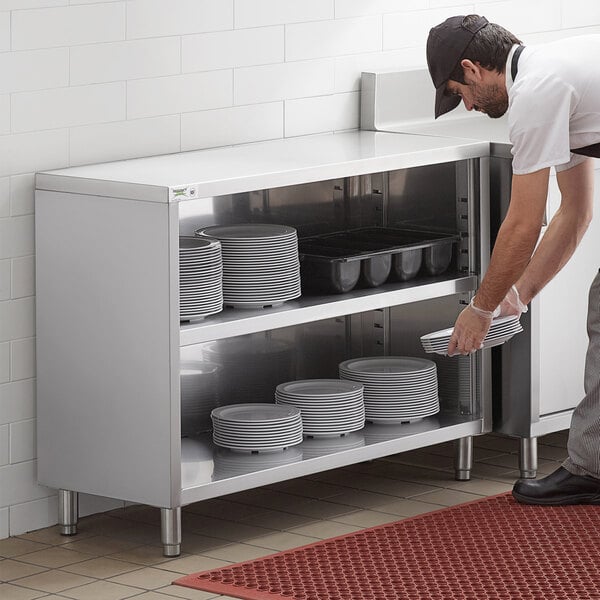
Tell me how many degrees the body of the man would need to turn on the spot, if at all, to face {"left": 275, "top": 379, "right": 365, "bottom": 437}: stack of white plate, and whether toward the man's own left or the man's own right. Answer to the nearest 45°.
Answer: approximately 45° to the man's own right

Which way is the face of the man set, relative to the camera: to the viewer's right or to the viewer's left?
to the viewer's left

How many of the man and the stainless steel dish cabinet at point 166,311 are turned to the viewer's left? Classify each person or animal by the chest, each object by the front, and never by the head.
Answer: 1

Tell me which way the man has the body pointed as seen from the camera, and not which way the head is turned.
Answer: to the viewer's left

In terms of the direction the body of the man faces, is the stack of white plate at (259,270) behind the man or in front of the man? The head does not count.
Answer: in front
